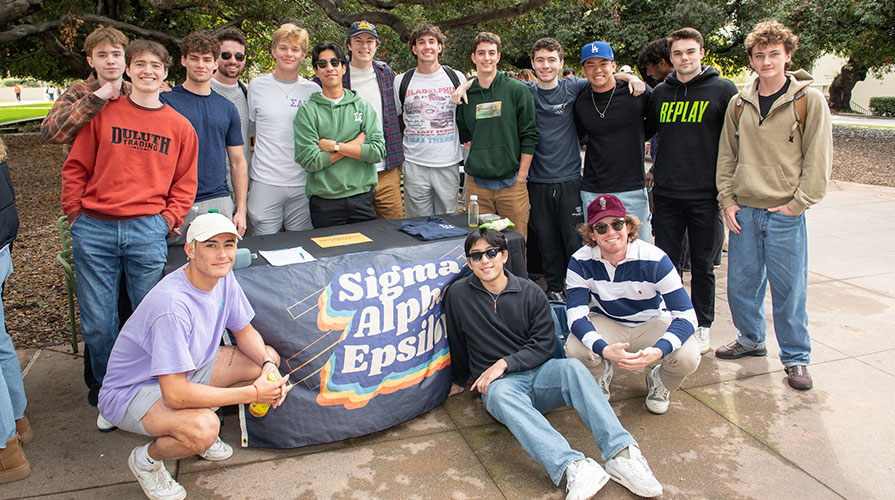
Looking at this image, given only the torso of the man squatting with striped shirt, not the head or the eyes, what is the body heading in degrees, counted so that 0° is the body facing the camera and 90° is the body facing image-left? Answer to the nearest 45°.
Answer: approximately 0°

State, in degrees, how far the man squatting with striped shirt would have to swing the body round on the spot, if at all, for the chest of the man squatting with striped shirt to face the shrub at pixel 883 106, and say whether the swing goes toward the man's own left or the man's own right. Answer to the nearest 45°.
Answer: approximately 180°

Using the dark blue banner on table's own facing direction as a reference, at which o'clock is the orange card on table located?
The orange card on table is roughly at 6 o'clock from the dark blue banner on table.

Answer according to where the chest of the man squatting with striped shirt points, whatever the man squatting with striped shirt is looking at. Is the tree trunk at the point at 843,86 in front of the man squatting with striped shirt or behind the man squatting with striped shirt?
behind

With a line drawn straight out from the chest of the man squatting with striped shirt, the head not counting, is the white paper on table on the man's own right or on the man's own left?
on the man's own right

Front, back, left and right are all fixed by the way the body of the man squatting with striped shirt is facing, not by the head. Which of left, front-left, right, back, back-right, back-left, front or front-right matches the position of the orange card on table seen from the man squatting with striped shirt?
right

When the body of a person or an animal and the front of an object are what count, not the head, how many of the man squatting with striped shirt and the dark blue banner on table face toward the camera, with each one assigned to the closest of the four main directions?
2

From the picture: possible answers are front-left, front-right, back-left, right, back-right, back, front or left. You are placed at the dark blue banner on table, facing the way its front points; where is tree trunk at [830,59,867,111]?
back-left

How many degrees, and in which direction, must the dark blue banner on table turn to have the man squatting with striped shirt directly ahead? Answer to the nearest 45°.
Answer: approximately 90° to its left
